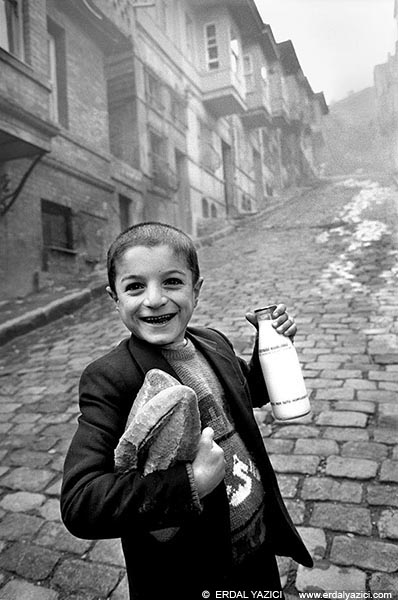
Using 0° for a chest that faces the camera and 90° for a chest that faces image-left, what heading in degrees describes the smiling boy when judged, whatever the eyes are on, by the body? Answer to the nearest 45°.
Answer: approximately 315°

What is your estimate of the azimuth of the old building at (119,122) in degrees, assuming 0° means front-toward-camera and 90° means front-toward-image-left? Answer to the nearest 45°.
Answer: approximately 315°

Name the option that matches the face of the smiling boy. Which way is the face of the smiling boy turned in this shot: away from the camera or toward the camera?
toward the camera
